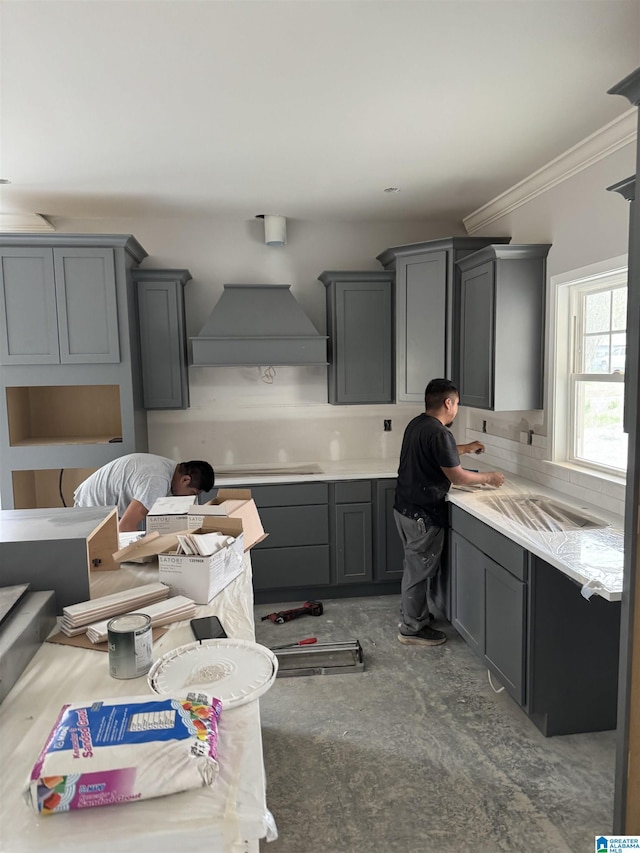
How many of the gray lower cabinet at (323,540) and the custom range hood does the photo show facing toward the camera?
2

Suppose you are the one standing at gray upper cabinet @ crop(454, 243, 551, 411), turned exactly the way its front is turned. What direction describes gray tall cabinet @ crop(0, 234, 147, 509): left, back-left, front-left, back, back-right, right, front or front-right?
front-right

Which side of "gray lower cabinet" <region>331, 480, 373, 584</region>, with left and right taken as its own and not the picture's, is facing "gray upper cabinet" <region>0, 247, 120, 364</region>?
right

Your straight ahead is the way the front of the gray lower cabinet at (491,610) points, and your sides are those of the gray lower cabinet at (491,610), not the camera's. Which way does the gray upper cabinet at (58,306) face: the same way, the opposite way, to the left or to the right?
to the left

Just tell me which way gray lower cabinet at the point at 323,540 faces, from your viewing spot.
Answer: facing the viewer

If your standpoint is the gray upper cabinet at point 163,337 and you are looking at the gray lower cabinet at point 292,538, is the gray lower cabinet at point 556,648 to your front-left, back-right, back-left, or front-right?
front-right

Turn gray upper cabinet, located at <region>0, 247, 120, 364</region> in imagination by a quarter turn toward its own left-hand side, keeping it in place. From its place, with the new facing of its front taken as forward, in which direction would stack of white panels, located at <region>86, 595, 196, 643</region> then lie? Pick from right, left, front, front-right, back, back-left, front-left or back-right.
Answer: right

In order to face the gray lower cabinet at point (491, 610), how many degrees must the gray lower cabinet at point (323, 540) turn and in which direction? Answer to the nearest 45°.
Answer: approximately 45° to its left

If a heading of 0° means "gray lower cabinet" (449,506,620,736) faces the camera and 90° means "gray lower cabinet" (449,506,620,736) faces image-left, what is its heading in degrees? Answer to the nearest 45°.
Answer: approximately 45°

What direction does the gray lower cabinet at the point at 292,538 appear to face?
toward the camera

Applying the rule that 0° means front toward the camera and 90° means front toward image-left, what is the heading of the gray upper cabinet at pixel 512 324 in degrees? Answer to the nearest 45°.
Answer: approximately 45°

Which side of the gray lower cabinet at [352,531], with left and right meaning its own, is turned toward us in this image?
front

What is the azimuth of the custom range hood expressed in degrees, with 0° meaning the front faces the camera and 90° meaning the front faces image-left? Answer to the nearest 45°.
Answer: approximately 0°

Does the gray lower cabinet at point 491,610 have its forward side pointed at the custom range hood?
no

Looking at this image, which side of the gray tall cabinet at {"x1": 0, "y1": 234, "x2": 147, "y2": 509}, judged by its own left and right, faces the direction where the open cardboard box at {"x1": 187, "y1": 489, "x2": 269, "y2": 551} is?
front

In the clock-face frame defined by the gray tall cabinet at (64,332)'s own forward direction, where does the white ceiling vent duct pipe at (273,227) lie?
The white ceiling vent duct pipe is roughly at 9 o'clock from the gray tall cabinet.

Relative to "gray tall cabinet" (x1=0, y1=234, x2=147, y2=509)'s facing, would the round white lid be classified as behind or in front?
in front

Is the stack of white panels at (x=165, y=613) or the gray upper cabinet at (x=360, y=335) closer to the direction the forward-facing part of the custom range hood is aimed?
the stack of white panels
